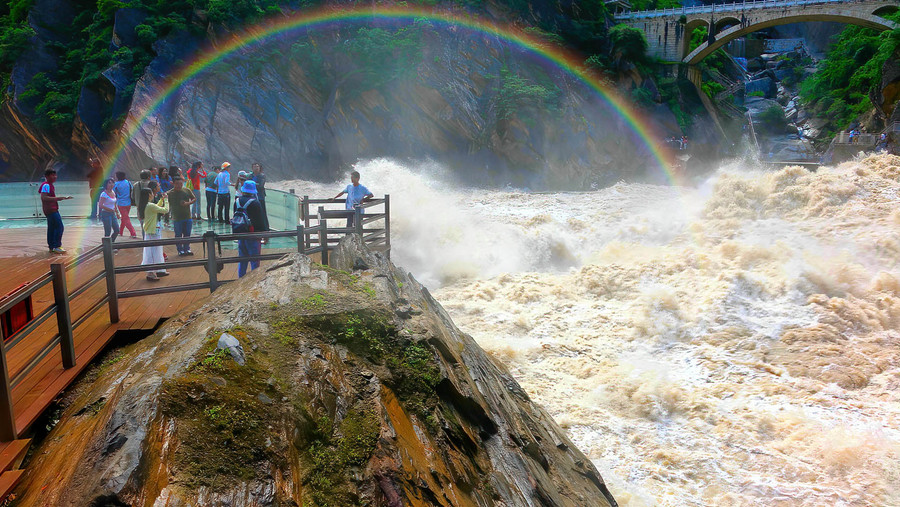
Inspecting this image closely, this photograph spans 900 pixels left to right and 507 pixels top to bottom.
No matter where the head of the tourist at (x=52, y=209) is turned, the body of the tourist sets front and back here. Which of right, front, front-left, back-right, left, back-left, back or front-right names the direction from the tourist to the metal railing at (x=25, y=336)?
right

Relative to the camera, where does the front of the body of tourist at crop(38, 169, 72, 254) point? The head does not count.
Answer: to the viewer's right

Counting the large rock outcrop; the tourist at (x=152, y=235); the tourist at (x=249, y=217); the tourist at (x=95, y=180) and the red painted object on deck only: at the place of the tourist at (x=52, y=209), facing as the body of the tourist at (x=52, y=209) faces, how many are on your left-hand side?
1

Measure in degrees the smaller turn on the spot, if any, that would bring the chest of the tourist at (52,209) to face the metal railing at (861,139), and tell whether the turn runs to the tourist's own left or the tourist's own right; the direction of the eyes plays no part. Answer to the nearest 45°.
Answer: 0° — they already face it

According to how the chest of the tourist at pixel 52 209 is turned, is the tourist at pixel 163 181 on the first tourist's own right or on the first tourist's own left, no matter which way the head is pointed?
on the first tourist's own left

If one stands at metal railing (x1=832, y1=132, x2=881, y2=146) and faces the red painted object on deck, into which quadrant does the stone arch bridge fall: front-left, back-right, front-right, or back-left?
back-right

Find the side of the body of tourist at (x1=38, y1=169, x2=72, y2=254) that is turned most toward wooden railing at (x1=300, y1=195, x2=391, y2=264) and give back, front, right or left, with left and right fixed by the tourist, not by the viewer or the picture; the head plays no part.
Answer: front

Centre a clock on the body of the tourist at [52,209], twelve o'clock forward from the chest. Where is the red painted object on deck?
The red painted object on deck is roughly at 3 o'clock from the tourist.

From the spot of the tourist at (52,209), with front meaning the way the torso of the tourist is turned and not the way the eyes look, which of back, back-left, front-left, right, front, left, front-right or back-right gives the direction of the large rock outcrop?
right

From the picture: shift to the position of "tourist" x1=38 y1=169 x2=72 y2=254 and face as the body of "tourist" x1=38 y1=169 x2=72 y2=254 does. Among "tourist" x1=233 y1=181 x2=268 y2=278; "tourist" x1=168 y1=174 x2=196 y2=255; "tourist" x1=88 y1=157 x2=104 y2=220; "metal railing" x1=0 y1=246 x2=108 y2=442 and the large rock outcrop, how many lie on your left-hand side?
1

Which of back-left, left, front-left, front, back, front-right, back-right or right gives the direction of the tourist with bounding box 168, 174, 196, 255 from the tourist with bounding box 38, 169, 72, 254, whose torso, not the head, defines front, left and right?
front-right

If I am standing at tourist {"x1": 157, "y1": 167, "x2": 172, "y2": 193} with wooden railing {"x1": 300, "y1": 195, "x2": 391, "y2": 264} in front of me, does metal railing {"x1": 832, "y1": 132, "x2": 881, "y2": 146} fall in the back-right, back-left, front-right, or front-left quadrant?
front-left

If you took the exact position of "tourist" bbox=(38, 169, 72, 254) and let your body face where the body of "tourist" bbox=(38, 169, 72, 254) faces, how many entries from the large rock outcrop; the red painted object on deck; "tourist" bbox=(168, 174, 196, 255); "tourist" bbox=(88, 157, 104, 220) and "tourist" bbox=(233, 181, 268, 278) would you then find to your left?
1

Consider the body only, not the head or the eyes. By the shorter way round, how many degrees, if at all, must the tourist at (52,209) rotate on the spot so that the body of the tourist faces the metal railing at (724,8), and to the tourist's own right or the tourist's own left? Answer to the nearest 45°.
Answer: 0° — they already face it
